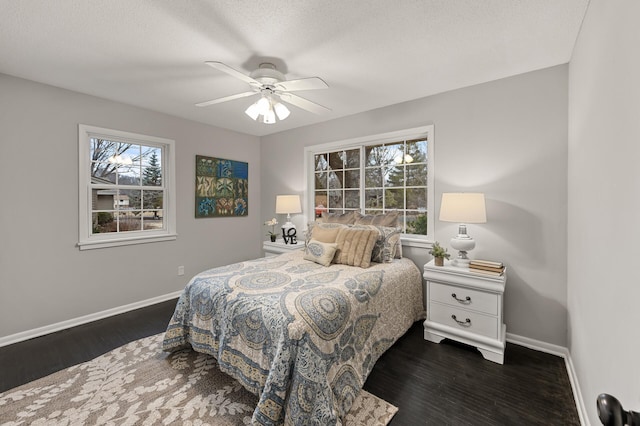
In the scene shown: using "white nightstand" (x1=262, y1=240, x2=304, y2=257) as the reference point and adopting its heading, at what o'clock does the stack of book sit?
The stack of book is roughly at 9 o'clock from the white nightstand.

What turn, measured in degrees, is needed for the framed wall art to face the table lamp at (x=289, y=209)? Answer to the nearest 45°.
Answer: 0° — it already faces it

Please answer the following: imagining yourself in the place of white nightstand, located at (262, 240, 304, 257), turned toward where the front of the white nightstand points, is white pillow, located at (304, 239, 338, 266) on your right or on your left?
on your left

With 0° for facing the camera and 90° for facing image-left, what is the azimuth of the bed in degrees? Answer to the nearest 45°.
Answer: approximately 45°

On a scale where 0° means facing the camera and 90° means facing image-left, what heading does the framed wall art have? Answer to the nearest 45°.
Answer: approximately 315°

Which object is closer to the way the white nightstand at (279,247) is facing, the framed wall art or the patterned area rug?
the patterned area rug

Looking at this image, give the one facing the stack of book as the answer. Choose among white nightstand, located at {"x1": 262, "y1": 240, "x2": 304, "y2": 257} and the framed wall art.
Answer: the framed wall art

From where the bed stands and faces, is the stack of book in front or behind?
behind

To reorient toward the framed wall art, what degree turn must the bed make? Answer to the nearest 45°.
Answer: approximately 90° to its right

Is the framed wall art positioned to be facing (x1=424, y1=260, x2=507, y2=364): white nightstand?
yes

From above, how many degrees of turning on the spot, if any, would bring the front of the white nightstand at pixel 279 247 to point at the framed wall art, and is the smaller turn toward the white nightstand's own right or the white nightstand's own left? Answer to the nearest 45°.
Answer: approximately 90° to the white nightstand's own right

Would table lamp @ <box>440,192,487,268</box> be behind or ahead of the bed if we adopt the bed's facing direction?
behind

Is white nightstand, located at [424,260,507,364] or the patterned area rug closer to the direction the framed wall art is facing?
the white nightstand

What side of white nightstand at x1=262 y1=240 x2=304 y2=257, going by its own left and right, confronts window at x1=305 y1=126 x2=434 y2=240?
left
